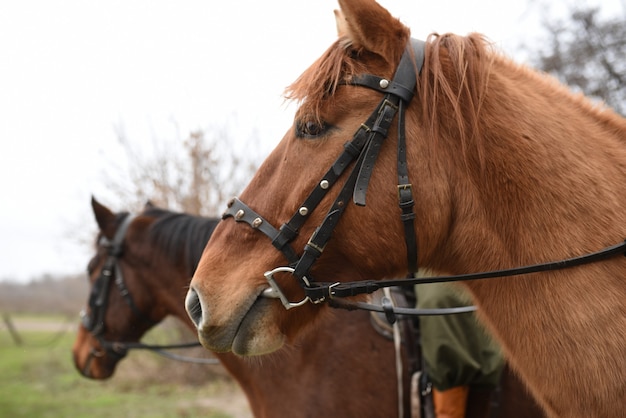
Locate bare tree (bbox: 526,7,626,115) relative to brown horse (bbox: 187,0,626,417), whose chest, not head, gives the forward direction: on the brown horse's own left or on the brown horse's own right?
on the brown horse's own right

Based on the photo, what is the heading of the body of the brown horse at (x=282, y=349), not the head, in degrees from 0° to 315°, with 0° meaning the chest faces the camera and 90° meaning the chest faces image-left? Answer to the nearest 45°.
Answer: approximately 90°

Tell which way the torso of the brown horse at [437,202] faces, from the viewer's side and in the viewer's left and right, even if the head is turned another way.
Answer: facing to the left of the viewer

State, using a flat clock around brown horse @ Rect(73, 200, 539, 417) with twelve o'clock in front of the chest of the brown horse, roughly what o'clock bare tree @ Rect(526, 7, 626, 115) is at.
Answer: The bare tree is roughly at 4 o'clock from the brown horse.

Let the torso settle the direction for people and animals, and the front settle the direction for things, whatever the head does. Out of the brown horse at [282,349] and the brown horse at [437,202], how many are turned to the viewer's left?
2
